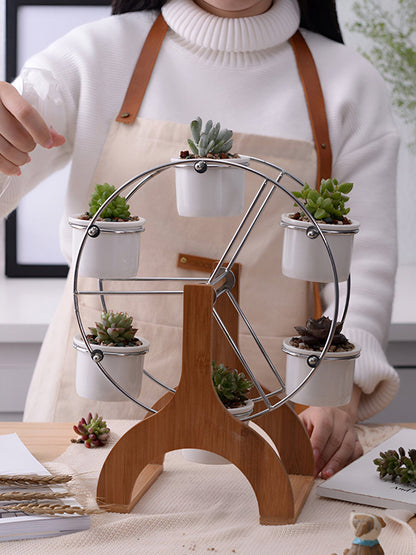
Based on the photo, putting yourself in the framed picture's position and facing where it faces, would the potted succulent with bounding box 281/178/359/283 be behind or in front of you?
in front

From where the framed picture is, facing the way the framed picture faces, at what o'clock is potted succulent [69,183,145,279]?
The potted succulent is roughly at 12 o'clock from the framed picture.

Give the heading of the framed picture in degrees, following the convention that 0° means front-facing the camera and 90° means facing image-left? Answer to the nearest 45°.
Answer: approximately 0°

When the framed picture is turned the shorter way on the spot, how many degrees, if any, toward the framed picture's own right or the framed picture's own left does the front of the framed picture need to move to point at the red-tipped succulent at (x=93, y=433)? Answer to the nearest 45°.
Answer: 0° — it already faces it

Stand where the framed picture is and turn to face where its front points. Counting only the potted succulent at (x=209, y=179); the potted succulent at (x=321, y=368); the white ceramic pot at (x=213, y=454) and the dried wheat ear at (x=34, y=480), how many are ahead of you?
4

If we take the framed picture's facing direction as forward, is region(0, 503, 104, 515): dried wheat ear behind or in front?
in front

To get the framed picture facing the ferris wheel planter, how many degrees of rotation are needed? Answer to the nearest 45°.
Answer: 0° — it already faces it

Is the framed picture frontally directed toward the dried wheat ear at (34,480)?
yes

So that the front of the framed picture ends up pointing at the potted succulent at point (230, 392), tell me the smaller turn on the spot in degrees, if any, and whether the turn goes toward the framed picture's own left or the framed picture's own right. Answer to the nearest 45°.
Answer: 0° — it already faces it

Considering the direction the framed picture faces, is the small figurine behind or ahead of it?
ahead

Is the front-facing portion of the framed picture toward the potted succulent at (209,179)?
yes
